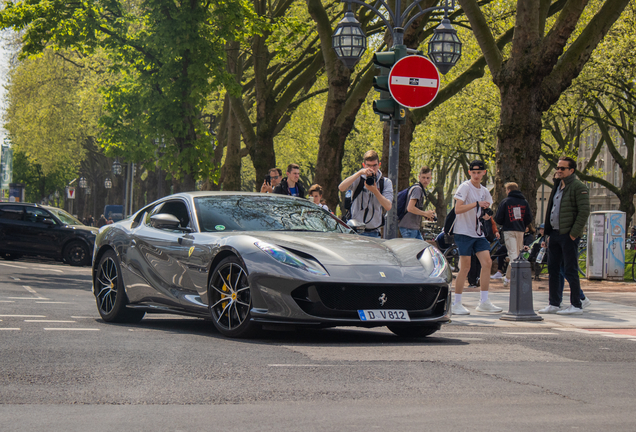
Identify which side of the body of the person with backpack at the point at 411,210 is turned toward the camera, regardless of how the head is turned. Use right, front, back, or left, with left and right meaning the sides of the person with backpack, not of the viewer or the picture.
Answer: right

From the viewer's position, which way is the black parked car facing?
facing to the right of the viewer

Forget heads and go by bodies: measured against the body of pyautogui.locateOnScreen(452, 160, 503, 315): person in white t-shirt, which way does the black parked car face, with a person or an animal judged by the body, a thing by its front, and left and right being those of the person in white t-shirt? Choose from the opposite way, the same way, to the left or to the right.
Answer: to the left

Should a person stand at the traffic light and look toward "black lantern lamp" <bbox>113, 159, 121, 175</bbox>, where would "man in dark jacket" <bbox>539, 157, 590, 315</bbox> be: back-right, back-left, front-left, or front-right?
back-right

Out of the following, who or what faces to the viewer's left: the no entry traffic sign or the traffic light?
the traffic light

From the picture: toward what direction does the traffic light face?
to the viewer's left
